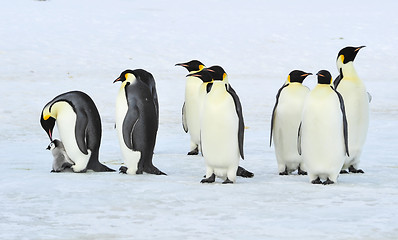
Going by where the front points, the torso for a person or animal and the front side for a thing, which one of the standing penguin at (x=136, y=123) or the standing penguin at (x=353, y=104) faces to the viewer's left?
the standing penguin at (x=136, y=123)

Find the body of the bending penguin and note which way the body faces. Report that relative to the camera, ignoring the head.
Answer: to the viewer's left

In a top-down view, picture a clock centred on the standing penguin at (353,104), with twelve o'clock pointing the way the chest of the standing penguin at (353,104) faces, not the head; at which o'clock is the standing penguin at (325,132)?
the standing penguin at (325,132) is roughly at 2 o'clock from the standing penguin at (353,104).

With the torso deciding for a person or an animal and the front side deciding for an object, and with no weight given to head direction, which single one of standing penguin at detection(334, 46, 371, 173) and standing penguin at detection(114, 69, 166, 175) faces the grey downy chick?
standing penguin at detection(114, 69, 166, 175)

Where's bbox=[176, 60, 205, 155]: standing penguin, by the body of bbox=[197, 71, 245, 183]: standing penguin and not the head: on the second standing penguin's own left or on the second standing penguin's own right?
on the second standing penguin's own right

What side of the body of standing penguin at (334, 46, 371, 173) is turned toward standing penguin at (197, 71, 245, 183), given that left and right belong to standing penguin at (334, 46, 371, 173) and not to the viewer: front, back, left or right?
right

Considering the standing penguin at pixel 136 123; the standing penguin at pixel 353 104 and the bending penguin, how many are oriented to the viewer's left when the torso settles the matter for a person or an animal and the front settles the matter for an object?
2

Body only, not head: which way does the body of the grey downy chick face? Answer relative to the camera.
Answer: to the viewer's left

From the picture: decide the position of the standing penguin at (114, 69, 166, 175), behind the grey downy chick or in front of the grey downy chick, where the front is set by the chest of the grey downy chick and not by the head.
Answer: behind

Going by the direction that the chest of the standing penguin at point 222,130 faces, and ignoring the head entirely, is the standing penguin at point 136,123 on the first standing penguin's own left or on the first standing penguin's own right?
on the first standing penguin's own right

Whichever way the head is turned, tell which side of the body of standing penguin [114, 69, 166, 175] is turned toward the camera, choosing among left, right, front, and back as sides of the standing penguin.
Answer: left

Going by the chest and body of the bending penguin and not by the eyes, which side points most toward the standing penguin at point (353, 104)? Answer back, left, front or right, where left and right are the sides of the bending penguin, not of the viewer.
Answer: back
